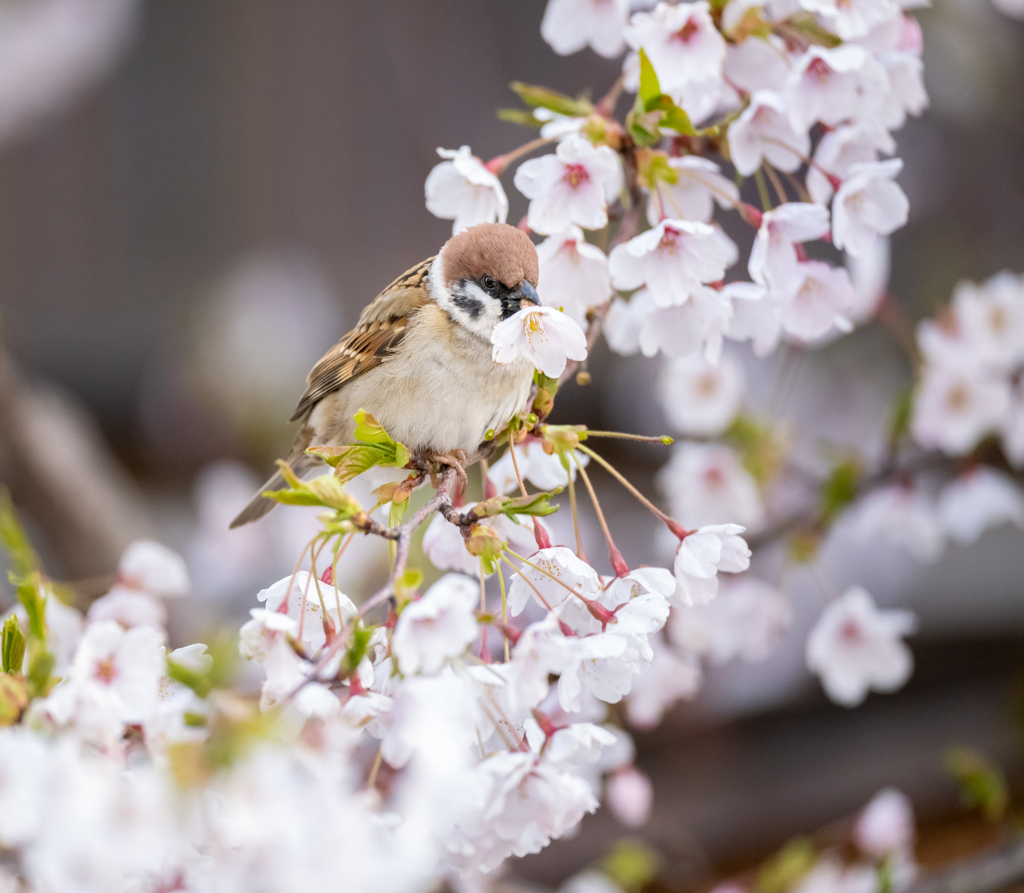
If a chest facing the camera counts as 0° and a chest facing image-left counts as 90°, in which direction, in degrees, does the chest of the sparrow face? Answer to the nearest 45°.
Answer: approximately 315°

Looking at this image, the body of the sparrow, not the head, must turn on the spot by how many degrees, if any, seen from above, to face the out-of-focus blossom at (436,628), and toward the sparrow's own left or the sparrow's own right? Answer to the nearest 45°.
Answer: approximately 45° to the sparrow's own right
